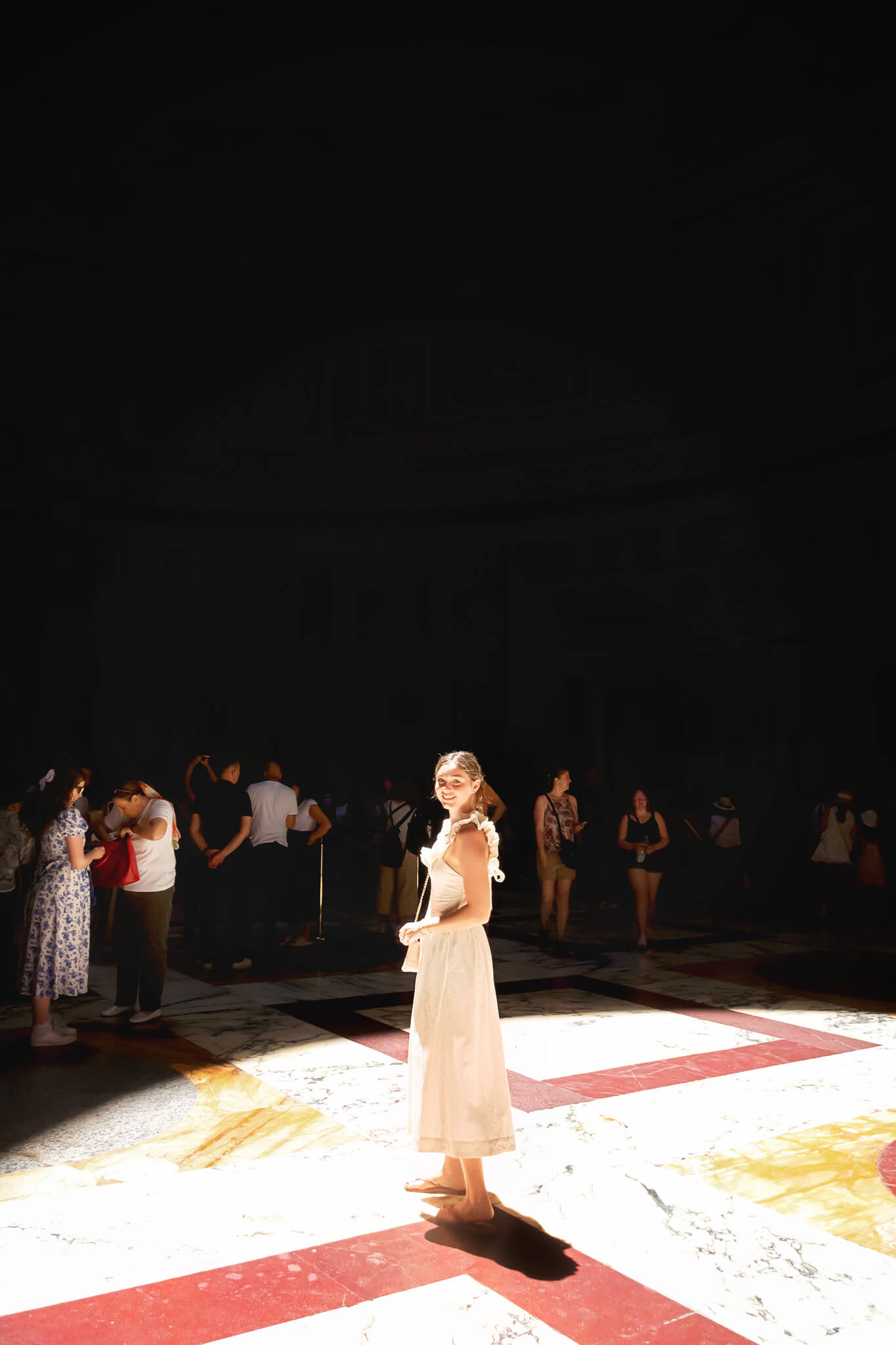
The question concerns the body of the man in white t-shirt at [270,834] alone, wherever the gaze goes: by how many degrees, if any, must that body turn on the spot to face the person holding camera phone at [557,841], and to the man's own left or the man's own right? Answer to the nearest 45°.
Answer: approximately 90° to the man's own right

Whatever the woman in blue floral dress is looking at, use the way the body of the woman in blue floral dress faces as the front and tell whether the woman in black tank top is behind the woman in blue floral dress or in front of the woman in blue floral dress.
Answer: in front

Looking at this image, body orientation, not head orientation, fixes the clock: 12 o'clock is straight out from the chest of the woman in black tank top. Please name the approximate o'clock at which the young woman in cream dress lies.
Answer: The young woman in cream dress is roughly at 12 o'clock from the woman in black tank top.

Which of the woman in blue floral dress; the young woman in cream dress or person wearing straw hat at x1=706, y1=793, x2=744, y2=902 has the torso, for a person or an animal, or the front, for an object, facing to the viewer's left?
the young woman in cream dress

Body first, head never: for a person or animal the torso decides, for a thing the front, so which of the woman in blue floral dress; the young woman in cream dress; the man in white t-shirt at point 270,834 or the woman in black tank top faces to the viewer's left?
the young woman in cream dress

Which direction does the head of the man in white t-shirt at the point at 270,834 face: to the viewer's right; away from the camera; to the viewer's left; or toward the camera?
away from the camera

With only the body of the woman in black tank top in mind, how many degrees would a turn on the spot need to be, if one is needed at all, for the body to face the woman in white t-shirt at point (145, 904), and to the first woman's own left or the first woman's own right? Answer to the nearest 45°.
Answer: approximately 45° to the first woman's own right

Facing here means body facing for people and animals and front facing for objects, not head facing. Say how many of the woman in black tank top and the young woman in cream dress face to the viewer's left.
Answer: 1

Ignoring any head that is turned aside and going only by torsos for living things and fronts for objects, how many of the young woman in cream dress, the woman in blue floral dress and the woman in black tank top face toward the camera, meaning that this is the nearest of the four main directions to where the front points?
1

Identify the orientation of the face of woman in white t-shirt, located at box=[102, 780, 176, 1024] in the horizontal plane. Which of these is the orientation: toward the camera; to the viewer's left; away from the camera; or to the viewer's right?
to the viewer's left

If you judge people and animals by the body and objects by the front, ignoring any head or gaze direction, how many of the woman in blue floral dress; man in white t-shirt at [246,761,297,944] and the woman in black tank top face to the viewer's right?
1

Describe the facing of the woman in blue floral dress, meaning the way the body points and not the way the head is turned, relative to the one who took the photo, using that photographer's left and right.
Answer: facing to the right of the viewer

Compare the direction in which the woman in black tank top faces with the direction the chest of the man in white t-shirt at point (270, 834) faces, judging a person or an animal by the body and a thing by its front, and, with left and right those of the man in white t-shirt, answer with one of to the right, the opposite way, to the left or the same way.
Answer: the opposite way

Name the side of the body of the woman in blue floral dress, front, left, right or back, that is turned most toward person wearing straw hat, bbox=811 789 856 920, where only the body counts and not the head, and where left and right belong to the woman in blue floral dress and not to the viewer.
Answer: front

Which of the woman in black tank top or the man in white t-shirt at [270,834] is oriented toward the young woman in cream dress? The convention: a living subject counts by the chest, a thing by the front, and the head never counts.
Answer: the woman in black tank top

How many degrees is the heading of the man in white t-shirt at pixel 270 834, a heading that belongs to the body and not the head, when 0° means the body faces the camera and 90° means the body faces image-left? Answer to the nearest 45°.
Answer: approximately 180°
